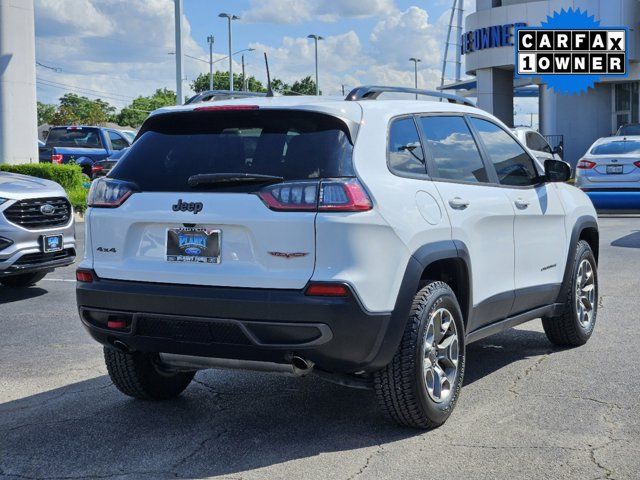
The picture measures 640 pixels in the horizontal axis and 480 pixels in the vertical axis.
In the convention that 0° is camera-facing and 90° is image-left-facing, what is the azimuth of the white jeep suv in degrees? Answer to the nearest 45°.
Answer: approximately 225°

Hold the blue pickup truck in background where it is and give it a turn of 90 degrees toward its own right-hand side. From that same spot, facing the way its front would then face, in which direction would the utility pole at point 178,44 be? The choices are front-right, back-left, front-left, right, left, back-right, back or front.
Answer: left

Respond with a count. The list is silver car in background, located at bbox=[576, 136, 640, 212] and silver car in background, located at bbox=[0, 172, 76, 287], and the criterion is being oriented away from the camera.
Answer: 1

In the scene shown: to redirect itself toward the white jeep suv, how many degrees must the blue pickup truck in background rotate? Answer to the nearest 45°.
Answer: approximately 135° to its right

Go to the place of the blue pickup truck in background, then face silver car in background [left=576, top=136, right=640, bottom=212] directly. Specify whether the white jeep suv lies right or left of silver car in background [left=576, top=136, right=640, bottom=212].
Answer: right

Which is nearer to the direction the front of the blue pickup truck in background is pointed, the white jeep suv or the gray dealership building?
the gray dealership building

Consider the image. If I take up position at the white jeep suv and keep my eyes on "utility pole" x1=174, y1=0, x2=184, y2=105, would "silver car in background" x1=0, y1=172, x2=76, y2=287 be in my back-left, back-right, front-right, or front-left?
front-left

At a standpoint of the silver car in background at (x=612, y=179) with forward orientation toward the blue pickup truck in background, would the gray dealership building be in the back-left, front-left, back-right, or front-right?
front-right

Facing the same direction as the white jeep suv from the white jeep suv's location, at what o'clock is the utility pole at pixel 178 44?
The utility pole is roughly at 10 o'clock from the white jeep suv.

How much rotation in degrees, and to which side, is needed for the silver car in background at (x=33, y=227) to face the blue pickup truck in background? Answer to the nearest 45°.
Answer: approximately 135° to its left

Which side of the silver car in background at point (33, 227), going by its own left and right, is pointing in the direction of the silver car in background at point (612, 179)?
left

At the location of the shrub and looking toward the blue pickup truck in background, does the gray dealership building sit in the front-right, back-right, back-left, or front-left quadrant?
front-right

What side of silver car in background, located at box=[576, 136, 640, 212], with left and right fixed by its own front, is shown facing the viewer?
back

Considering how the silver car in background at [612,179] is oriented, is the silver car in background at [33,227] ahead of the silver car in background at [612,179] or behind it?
behind

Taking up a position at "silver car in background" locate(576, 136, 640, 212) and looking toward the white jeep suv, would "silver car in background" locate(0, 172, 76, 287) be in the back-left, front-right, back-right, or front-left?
front-right

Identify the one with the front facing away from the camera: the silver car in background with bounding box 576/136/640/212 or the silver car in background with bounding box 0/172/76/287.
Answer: the silver car in background with bounding box 576/136/640/212

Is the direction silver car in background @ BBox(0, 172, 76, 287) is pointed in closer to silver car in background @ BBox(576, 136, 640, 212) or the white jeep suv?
the white jeep suv
